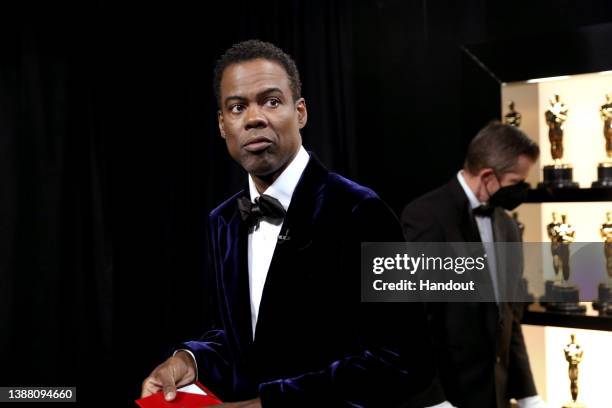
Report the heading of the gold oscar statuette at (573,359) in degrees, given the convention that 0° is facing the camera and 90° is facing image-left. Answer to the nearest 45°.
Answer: approximately 0°

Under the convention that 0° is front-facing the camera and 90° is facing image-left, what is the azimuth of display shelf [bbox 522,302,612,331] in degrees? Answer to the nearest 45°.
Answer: approximately 45°

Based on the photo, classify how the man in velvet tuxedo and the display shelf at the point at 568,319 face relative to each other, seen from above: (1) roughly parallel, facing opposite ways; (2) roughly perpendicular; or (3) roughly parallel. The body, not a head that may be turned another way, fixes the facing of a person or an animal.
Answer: roughly parallel

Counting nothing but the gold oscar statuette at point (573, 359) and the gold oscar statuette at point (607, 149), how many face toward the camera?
2

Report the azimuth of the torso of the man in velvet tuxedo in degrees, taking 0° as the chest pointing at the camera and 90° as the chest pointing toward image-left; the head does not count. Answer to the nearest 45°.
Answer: approximately 45°

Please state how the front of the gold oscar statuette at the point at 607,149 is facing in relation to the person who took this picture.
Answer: facing the viewer

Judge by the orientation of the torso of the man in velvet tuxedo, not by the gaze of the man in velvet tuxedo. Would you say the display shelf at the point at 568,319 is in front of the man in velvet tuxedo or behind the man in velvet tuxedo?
behind

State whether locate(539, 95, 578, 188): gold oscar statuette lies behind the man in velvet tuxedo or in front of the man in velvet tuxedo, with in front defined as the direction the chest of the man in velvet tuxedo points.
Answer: behind
